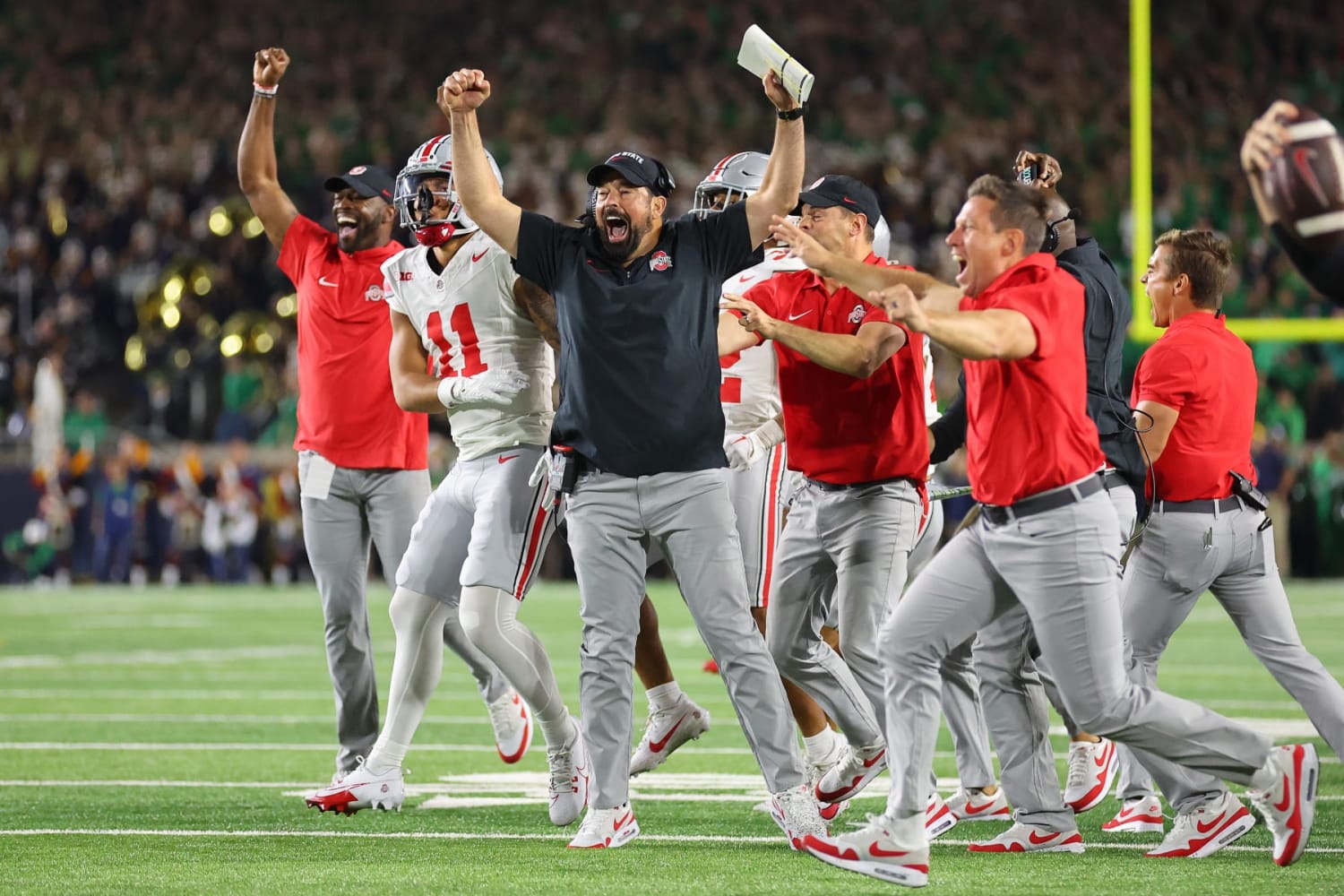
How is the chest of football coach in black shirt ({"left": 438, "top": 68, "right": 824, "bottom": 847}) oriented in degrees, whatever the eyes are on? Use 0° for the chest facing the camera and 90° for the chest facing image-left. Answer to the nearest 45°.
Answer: approximately 0°
